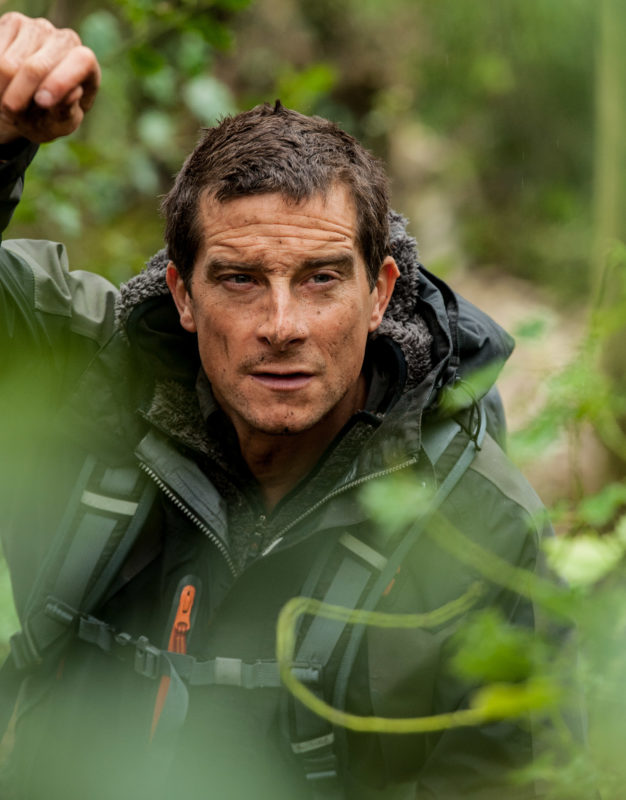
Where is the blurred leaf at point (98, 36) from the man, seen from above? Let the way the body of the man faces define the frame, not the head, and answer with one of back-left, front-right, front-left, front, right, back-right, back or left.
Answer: back-right

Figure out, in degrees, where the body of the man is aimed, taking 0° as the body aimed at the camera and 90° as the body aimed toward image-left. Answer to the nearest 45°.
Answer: approximately 0°

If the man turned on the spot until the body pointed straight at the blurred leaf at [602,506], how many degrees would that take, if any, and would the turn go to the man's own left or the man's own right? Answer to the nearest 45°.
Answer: approximately 45° to the man's own left

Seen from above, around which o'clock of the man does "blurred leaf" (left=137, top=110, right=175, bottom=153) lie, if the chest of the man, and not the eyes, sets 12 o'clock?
The blurred leaf is roughly at 5 o'clock from the man.

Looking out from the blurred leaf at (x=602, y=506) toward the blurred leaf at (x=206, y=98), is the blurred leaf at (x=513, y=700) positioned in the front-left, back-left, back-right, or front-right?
back-left
